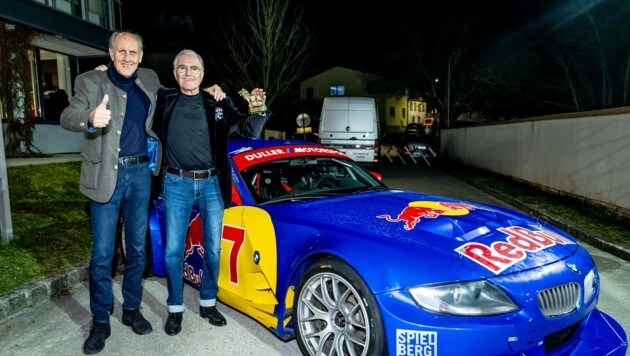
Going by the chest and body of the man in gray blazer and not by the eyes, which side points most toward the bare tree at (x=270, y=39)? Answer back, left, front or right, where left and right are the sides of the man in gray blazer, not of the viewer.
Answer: back

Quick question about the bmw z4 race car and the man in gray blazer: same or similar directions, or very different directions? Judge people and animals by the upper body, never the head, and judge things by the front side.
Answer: same or similar directions

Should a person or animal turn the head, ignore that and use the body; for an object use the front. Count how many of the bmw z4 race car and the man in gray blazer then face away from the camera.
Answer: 0

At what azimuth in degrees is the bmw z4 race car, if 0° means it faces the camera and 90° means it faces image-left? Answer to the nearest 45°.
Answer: approximately 315°

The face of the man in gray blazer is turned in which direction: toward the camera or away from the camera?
toward the camera

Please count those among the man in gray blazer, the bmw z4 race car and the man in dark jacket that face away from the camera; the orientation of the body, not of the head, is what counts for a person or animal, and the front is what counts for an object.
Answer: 0

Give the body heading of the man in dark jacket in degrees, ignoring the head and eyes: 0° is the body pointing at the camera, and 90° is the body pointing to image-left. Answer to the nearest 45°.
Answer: approximately 0°

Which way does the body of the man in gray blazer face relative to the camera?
toward the camera
